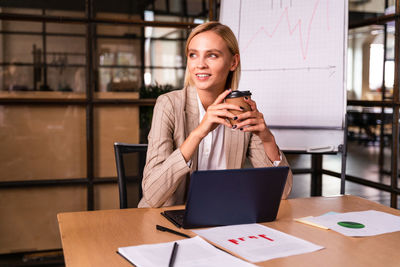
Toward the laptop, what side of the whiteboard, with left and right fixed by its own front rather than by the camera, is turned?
front

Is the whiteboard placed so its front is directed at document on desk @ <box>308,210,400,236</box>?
yes

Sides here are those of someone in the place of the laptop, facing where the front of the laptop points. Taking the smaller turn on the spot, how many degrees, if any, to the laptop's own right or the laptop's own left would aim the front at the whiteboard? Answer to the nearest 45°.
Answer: approximately 45° to the laptop's own right

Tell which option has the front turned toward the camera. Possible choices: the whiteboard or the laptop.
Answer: the whiteboard

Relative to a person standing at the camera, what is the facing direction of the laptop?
facing away from the viewer and to the left of the viewer

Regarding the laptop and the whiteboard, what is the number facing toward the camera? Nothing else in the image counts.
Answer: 1

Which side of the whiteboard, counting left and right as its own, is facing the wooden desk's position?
front

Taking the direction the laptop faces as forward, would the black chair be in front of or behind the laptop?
in front

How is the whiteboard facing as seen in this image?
toward the camera
